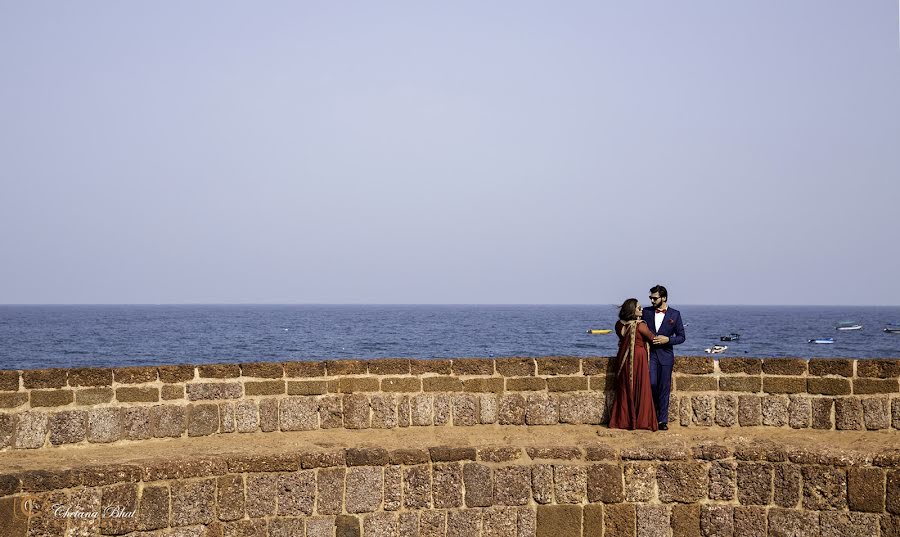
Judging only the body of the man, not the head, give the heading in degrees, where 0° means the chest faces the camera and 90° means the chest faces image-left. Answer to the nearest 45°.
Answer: approximately 45°

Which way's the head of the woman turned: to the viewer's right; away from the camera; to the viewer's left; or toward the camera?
to the viewer's right
